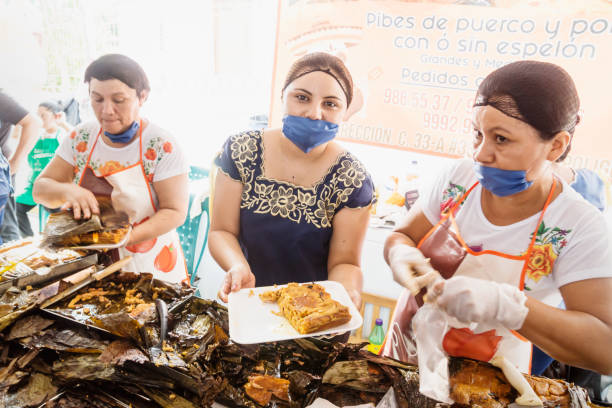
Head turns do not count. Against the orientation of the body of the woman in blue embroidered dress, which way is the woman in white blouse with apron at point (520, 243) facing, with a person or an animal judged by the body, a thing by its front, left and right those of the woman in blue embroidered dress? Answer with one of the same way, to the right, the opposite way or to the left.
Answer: to the right

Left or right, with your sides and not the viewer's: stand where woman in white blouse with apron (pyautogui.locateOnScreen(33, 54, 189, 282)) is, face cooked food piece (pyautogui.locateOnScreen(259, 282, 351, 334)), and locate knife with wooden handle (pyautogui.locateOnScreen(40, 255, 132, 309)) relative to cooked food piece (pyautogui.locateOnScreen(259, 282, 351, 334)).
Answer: right

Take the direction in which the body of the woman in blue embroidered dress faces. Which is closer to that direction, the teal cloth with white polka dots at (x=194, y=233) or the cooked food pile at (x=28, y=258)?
the cooked food pile

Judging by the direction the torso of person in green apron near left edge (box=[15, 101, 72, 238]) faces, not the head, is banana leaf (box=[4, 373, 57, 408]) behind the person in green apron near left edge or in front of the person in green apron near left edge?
in front

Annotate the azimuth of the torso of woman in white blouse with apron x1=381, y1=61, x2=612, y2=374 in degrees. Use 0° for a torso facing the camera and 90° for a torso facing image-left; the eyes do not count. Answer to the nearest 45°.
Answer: approximately 45°

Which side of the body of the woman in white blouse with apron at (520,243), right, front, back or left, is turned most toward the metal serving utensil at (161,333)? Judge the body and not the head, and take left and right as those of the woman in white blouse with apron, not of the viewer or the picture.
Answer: front

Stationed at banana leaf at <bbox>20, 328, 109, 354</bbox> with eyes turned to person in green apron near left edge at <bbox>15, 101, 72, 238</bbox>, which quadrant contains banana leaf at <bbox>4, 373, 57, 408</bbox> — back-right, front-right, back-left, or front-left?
back-left

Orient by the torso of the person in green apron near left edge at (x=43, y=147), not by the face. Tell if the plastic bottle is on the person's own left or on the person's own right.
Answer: on the person's own left

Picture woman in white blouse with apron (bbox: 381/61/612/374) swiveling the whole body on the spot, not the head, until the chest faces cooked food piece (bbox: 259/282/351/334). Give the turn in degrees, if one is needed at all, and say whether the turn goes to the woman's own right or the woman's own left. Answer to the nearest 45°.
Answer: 0° — they already face it
